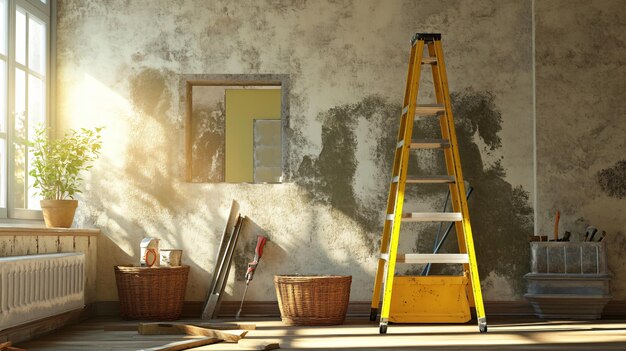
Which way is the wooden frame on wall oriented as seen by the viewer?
toward the camera

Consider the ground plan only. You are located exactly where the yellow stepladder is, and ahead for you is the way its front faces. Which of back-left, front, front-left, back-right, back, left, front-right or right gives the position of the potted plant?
right

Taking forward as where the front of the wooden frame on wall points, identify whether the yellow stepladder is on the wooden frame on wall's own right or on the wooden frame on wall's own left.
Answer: on the wooden frame on wall's own left

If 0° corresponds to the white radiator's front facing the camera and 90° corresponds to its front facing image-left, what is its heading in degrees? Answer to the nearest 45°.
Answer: approximately 315°

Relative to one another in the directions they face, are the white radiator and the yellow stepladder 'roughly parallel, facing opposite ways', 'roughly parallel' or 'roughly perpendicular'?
roughly perpendicular

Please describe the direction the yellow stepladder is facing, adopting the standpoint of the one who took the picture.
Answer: facing the viewer

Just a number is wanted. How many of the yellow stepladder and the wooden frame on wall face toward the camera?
2

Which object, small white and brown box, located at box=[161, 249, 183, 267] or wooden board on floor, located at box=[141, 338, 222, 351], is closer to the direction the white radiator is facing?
the wooden board on floor

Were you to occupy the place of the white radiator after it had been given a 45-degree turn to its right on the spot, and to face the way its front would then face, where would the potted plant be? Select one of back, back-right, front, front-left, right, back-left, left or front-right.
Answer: back

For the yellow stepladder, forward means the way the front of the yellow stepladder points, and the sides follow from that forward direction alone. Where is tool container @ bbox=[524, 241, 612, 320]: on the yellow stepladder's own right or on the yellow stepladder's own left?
on the yellow stepladder's own left
